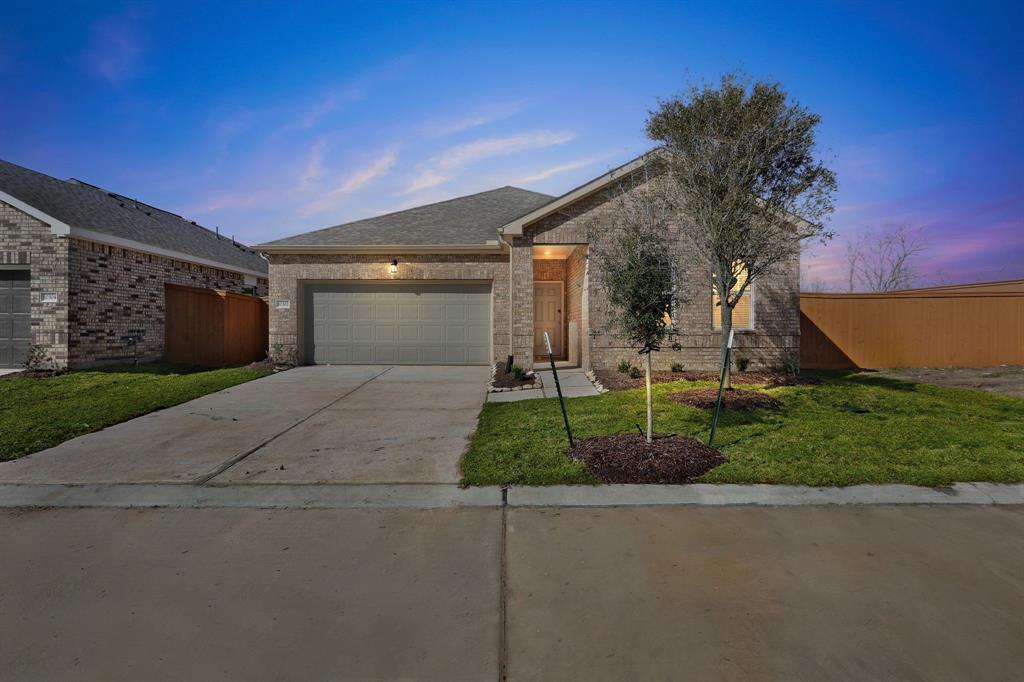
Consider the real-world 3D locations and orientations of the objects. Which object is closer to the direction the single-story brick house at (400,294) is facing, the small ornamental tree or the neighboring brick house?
the small ornamental tree

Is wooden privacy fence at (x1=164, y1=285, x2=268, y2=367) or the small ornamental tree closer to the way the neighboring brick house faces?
the small ornamental tree

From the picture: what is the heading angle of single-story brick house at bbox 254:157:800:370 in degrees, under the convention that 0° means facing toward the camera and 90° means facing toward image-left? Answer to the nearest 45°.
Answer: approximately 0°

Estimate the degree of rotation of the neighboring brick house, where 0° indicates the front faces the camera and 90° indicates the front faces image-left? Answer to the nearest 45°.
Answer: approximately 45°

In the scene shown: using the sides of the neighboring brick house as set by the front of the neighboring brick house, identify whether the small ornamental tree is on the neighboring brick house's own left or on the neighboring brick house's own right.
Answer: on the neighboring brick house's own left

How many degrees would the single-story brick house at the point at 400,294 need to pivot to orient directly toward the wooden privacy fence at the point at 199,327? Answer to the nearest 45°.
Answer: approximately 90° to its right

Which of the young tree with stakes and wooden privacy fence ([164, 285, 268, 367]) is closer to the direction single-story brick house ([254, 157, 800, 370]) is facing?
the young tree with stakes
